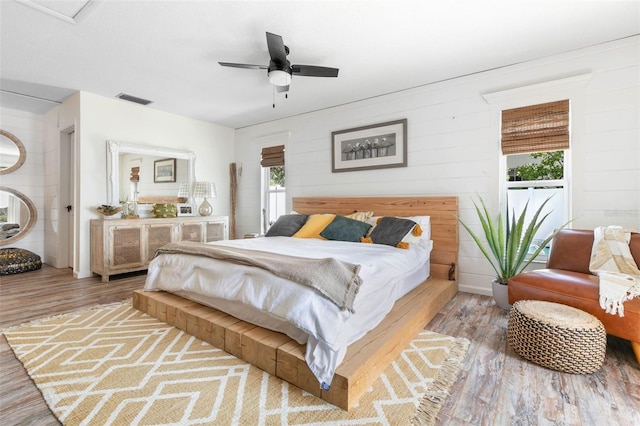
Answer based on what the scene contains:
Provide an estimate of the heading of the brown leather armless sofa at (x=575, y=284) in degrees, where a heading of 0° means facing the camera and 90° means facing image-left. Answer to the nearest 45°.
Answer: approximately 45°

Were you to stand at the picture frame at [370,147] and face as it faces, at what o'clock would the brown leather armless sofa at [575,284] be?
The brown leather armless sofa is roughly at 9 o'clock from the picture frame.

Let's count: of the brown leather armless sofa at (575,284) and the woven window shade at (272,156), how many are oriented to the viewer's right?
0

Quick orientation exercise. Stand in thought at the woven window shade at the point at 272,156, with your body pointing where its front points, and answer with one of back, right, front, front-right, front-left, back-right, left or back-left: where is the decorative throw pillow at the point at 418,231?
left

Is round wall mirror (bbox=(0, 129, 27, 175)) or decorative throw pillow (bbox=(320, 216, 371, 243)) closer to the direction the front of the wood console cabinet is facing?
the decorative throw pillow

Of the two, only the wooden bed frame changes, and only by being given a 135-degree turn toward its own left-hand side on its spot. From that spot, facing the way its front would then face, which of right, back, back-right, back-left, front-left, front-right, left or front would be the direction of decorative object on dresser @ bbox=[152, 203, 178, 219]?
back-left

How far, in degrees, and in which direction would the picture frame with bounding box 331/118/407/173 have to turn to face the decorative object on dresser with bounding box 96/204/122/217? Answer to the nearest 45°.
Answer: approximately 45° to its right

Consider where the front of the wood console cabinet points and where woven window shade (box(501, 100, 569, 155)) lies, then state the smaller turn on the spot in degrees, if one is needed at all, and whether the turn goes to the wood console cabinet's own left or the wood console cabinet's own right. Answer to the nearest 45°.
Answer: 0° — it already faces it

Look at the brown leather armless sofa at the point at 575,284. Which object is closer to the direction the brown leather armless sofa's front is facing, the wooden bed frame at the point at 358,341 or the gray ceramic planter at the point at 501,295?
the wooden bed frame

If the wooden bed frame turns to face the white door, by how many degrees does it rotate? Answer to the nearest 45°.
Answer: approximately 90° to its right

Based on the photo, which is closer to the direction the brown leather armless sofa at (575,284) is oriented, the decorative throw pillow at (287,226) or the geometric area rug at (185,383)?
the geometric area rug
